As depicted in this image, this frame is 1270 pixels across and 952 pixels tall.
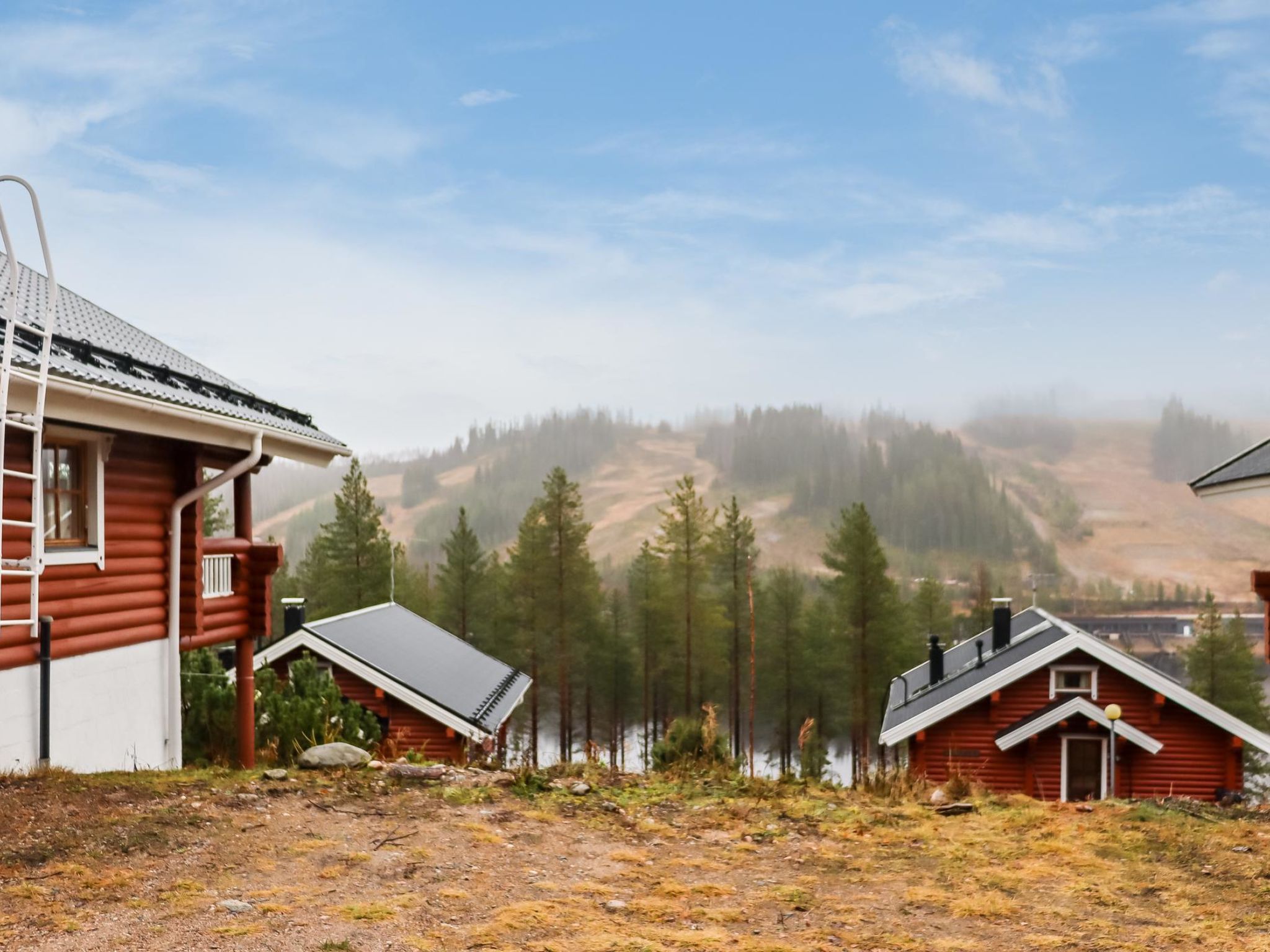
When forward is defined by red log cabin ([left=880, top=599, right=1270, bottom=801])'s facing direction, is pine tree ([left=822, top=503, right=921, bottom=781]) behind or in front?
behind

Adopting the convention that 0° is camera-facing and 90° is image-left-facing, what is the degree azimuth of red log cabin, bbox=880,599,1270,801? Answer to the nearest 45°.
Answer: approximately 0°

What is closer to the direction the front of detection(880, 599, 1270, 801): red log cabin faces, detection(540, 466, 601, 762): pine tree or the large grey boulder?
the large grey boulder

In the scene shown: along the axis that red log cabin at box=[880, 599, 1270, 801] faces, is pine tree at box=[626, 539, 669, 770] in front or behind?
behind

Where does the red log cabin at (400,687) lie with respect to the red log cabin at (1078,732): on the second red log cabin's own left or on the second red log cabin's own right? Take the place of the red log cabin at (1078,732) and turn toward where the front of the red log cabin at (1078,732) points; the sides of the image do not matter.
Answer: on the second red log cabin's own right

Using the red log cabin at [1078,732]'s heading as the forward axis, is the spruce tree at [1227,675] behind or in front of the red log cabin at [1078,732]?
behind
